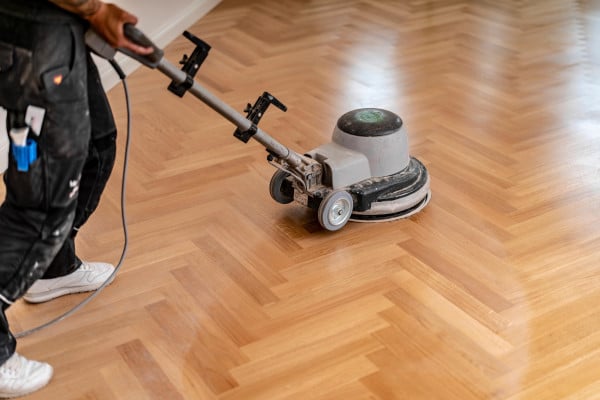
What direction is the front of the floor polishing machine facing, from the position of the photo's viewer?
facing away from the viewer and to the right of the viewer
